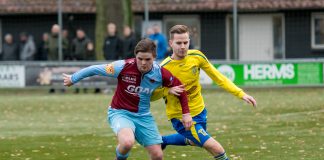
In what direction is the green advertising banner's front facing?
toward the camera

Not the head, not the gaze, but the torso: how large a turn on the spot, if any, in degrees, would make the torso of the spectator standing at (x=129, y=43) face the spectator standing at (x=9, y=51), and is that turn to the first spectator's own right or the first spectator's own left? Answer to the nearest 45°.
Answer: approximately 90° to the first spectator's own right

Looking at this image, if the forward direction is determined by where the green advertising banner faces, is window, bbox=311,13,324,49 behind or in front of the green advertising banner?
behind

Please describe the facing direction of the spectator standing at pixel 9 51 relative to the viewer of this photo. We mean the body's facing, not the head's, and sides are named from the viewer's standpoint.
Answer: facing the viewer

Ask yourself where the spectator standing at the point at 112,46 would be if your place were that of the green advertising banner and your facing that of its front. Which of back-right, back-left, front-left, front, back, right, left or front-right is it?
right

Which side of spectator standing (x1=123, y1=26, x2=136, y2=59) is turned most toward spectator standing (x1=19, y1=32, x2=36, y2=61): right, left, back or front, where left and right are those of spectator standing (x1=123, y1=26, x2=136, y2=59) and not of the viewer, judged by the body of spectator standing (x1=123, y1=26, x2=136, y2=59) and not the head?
right

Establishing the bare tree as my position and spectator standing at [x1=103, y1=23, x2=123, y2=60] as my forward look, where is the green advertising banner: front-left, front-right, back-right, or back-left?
front-left

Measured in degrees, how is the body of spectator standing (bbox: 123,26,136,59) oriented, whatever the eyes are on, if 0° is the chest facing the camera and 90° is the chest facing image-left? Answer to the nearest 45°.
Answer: approximately 45°

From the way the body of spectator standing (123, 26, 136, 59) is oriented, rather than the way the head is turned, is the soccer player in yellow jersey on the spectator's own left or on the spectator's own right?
on the spectator's own left

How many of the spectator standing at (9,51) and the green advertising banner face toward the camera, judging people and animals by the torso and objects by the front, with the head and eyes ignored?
2

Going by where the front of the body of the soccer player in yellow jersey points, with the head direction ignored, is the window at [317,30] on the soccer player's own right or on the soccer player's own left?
on the soccer player's own left

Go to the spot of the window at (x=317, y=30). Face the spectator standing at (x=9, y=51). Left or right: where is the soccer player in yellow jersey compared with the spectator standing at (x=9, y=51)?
left

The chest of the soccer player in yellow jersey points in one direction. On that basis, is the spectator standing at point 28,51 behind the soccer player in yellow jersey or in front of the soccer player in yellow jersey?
behind

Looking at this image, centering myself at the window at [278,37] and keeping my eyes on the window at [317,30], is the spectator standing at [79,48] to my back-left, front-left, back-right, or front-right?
back-right

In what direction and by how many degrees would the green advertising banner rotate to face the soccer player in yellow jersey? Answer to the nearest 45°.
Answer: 0° — it already faces them
